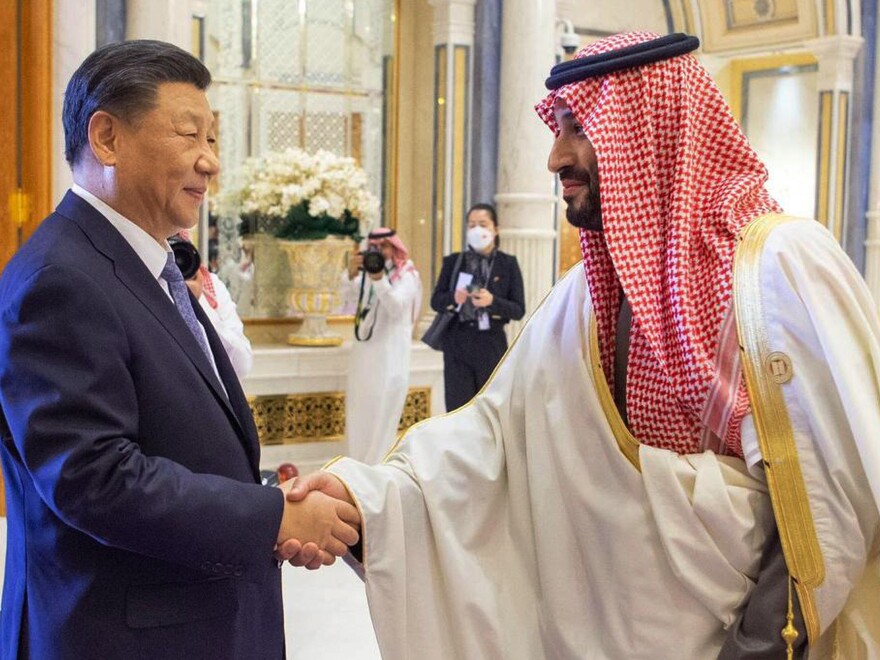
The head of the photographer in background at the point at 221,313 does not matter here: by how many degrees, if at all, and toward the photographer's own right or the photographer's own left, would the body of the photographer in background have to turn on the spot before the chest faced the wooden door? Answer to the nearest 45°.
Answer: approximately 135° to the photographer's own right

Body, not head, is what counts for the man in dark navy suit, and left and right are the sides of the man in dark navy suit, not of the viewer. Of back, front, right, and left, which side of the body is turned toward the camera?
right

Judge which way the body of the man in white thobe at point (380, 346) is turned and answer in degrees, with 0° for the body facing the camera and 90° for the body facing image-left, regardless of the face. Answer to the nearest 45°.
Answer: approximately 45°

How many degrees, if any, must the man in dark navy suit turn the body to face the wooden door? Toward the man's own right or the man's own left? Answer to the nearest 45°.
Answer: approximately 90° to the man's own left

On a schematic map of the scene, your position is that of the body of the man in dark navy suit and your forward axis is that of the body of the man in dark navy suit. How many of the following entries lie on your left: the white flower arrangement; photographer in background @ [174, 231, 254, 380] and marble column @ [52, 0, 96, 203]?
3
